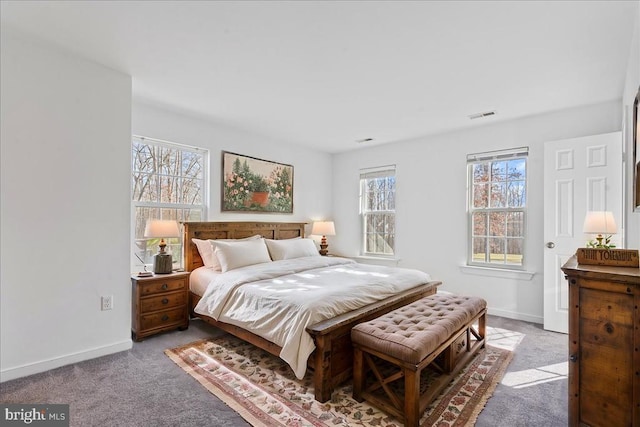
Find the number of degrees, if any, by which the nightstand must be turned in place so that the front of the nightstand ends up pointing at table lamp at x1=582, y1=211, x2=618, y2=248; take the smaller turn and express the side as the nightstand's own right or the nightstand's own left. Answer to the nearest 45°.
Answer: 0° — it already faces it

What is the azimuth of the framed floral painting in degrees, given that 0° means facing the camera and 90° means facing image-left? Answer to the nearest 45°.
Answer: approximately 315°

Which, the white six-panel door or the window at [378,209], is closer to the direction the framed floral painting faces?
the white six-panel door

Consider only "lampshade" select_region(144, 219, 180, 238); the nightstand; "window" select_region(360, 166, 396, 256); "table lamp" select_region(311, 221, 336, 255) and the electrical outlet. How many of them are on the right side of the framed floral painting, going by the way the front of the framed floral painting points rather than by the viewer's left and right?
3

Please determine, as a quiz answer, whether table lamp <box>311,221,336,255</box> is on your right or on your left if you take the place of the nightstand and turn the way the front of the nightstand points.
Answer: on your left

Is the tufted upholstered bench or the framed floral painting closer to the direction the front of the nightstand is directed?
the tufted upholstered bench

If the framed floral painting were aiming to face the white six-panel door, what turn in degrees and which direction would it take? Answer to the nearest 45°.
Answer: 0° — it already faces it

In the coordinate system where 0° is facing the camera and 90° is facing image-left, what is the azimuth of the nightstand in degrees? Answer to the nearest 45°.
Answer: approximately 315°

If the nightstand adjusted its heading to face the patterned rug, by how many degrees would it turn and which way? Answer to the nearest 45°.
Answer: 0° — it already faces it
